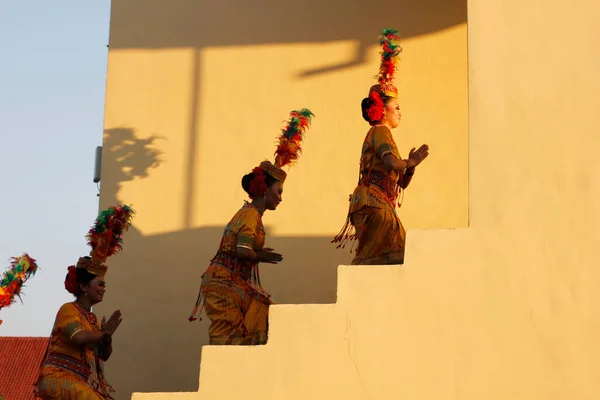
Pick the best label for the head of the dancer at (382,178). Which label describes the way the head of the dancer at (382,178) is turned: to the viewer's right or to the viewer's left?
to the viewer's right

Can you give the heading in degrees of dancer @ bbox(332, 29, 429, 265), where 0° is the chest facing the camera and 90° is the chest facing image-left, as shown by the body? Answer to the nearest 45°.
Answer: approximately 270°

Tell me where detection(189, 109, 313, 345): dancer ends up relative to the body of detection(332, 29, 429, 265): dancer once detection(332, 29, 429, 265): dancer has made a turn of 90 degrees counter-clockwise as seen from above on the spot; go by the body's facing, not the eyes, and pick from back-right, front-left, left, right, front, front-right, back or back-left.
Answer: left

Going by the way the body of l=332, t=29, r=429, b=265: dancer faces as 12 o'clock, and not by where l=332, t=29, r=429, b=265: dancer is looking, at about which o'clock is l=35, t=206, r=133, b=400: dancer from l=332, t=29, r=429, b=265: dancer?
l=35, t=206, r=133, b=400: dancer is roughly at 6 o'clock from l=332, t=29, r=429, b=265: dancer.

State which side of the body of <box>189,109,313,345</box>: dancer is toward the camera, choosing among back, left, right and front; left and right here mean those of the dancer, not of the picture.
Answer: right

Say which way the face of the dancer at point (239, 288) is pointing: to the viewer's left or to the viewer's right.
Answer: to the viewer's right

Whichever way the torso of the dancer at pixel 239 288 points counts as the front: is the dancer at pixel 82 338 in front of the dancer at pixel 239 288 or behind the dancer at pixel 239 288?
behind
